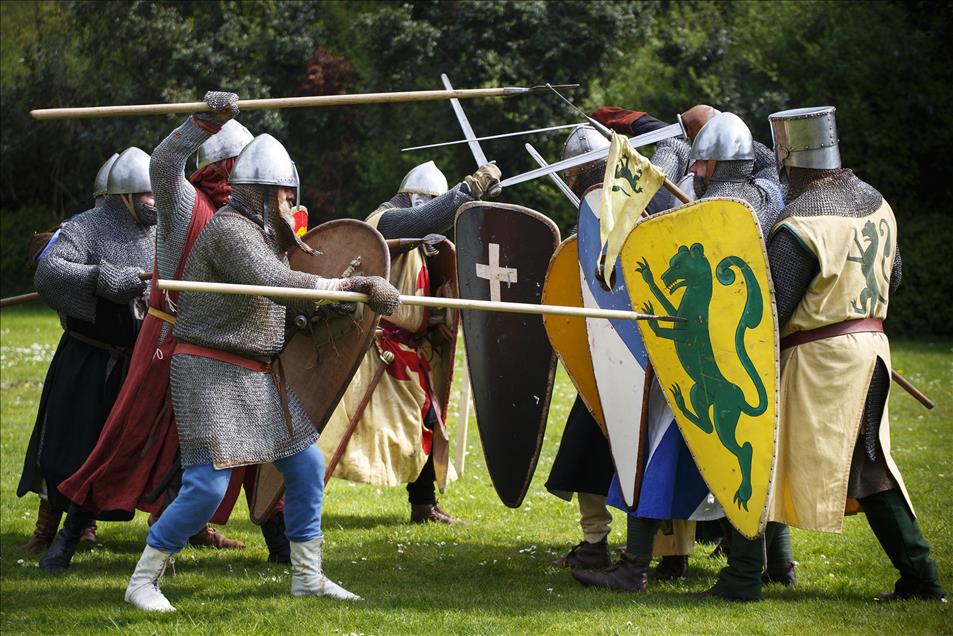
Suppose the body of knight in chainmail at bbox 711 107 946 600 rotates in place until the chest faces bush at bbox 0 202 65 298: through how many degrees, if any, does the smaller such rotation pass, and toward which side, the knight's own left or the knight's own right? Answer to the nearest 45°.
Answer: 0° — they already face it

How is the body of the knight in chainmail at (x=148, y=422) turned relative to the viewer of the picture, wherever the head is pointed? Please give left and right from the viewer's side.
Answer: facing to the right of the viewer

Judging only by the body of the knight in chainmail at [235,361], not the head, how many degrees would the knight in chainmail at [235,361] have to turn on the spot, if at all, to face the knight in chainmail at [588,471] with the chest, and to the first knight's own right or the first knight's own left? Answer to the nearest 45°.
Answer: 0° — they already face them

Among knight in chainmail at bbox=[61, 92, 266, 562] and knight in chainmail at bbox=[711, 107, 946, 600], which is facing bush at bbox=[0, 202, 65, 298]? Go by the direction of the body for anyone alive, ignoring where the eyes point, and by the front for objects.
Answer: knight in chainmail at bbox=[711, 107, 946, 600]

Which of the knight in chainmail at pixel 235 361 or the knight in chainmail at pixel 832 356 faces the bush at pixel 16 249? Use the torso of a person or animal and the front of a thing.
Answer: the knight in chainmail at pixel 832 356

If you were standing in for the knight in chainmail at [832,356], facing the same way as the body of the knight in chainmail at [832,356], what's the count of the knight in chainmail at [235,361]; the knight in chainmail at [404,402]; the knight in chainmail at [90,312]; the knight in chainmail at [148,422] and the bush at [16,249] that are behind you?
0

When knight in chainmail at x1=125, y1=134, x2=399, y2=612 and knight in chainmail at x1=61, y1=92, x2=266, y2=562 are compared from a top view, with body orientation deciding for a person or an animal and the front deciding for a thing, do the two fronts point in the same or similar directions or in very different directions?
same or similar directions

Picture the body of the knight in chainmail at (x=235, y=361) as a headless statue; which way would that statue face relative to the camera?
to the viewer's right

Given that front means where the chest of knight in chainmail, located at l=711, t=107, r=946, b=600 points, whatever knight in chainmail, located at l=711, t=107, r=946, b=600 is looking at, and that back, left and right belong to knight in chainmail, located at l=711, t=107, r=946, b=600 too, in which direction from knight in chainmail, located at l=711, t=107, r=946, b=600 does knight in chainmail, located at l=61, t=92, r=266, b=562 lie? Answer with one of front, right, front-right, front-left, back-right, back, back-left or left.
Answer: front-left

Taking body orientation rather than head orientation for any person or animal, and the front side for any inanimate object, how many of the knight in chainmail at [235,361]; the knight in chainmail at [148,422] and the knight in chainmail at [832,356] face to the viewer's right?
2

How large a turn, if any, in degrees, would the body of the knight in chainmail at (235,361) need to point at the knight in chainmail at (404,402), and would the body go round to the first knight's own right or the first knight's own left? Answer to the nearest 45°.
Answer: approximately 45° to the first knight's own left

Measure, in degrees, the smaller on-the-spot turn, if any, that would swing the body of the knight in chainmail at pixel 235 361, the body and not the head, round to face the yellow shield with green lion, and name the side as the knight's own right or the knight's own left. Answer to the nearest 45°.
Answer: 0° — they already face it

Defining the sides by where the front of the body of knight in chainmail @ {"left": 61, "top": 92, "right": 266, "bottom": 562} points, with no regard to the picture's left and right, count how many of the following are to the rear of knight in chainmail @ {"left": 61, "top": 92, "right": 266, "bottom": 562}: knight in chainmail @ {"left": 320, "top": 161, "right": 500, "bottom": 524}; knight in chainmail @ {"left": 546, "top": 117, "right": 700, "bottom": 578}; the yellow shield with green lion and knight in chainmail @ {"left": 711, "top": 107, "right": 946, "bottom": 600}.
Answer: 0

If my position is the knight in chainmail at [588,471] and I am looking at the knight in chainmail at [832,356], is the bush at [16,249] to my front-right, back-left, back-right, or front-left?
back-left

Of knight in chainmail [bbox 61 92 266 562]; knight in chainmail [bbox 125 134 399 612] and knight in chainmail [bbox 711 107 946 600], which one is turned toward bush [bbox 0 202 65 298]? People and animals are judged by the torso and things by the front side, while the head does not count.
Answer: knight in chainmail [bbox 711 107 946 600]

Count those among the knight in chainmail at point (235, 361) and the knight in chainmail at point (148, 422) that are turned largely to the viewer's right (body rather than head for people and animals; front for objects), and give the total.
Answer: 2

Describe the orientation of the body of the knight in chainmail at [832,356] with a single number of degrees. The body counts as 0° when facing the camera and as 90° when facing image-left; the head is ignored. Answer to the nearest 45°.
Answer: approximately 135°

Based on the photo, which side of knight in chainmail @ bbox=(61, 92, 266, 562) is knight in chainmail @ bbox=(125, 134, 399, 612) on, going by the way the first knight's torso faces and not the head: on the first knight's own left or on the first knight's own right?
on the first knight's own right
